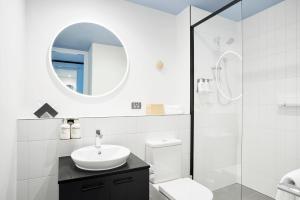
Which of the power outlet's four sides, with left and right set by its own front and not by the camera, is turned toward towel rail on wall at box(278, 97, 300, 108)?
left

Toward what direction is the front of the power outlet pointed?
toward the camera

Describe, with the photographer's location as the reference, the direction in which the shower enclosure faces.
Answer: facing the viewer and to the left of the viewer

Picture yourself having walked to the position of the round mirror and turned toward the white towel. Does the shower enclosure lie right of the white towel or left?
left

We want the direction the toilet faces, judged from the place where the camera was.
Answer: facing the viewer and to the right of the viewer

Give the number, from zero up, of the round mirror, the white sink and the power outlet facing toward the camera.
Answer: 3

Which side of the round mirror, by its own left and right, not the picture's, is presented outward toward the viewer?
front

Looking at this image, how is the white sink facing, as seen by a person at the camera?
facing the viewer

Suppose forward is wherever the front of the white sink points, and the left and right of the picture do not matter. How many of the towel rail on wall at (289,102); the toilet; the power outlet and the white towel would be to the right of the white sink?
0

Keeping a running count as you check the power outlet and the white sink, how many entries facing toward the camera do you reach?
2

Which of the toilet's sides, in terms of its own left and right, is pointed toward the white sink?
right

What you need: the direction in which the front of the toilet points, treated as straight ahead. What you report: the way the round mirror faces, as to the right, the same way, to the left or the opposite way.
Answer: the same way

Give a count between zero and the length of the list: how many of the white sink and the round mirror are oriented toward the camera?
2
